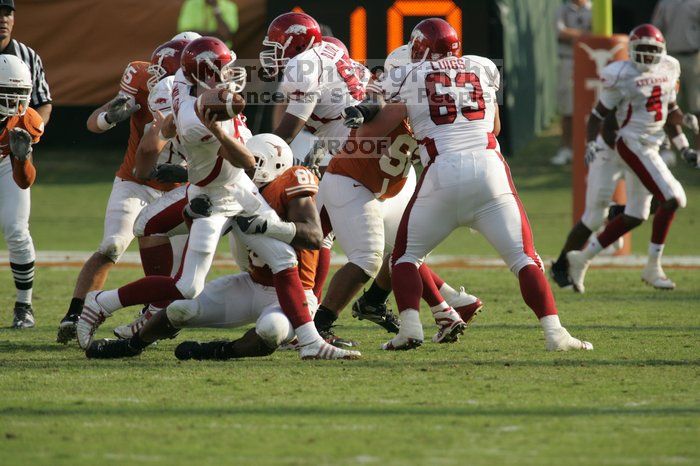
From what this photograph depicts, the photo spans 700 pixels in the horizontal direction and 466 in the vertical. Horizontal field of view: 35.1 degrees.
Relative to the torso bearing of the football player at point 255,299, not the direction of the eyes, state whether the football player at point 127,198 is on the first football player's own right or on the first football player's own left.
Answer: on the first football player's own right

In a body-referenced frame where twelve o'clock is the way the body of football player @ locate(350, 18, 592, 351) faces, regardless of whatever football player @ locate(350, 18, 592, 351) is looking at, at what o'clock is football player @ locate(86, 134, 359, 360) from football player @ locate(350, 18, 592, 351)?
football player @ locate(86, 134, 359, 360) is roughly at 8 o'clock from football player @ locate(350, 18, 592, 351).

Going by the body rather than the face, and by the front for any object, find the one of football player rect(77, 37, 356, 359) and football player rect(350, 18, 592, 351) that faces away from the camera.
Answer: football player rect(350, 18, 592, 351)

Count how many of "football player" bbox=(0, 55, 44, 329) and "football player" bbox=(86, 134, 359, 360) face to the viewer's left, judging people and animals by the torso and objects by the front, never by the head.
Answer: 1

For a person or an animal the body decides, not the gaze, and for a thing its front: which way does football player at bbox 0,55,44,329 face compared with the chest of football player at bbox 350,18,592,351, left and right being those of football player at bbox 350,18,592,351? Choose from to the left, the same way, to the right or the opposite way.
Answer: the opposite way

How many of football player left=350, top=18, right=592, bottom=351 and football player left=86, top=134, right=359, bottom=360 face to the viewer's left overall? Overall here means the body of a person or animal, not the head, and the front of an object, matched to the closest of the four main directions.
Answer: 1

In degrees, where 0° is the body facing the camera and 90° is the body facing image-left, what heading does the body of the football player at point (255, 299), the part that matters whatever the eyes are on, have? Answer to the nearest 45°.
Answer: approximately 90°

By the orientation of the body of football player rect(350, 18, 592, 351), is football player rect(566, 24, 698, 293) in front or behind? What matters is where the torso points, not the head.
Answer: in front

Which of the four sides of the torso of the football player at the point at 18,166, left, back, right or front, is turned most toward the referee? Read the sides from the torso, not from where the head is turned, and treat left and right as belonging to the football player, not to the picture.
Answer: back

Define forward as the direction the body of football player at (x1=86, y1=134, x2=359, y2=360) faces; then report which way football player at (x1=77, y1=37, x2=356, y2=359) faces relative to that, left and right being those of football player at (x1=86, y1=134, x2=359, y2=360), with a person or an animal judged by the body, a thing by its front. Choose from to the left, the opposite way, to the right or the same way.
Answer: the opposite way

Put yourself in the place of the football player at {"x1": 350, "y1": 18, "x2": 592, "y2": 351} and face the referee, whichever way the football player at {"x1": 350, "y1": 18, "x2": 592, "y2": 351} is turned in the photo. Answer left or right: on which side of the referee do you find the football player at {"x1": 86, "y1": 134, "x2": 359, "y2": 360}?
left

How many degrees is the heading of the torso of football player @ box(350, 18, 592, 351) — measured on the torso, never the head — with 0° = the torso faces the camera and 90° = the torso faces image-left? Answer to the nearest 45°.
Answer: approximately 180°
